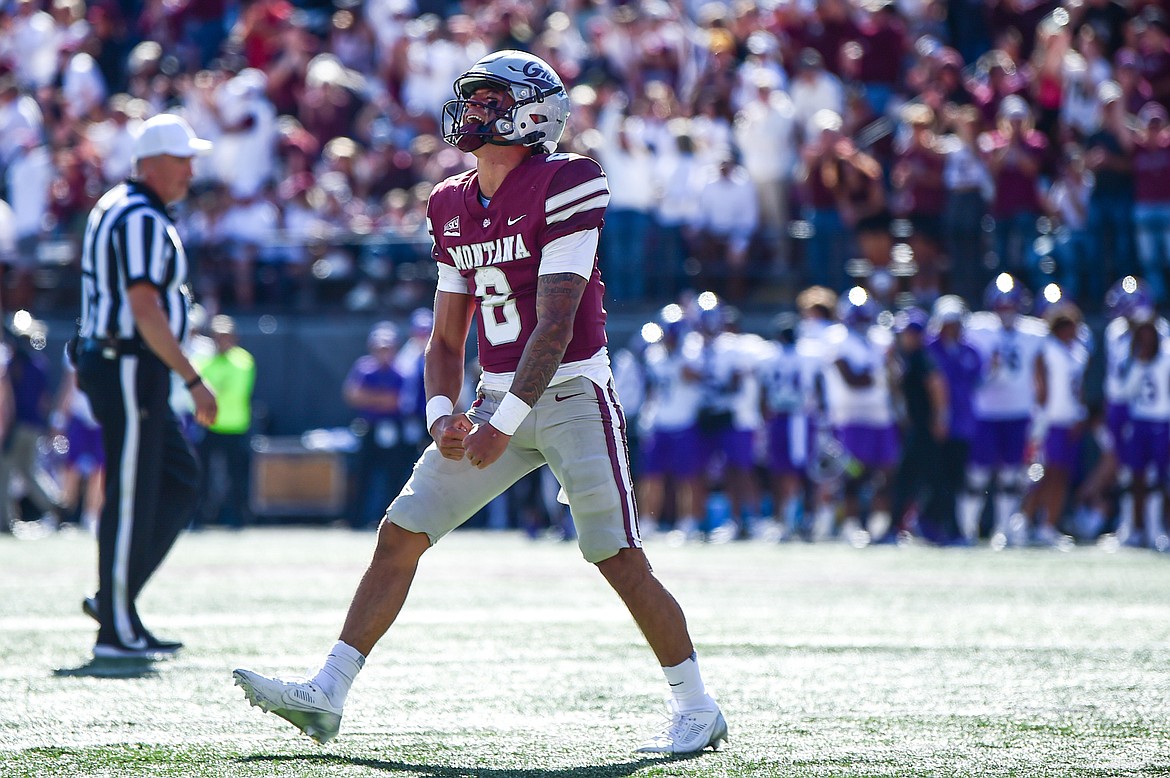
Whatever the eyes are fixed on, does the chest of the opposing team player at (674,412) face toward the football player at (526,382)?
yes

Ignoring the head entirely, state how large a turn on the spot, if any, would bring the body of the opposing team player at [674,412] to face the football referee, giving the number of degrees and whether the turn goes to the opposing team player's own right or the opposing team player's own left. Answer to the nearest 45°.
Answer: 0° — they already face them

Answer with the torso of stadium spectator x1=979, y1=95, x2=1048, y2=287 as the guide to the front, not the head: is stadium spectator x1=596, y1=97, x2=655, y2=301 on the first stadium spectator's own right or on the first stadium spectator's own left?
on the first stadium spectator's own right

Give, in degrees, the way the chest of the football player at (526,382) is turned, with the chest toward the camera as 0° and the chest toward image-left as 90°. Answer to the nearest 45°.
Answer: approximately 45°

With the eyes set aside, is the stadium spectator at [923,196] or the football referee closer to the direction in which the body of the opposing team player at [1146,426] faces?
the football referee
